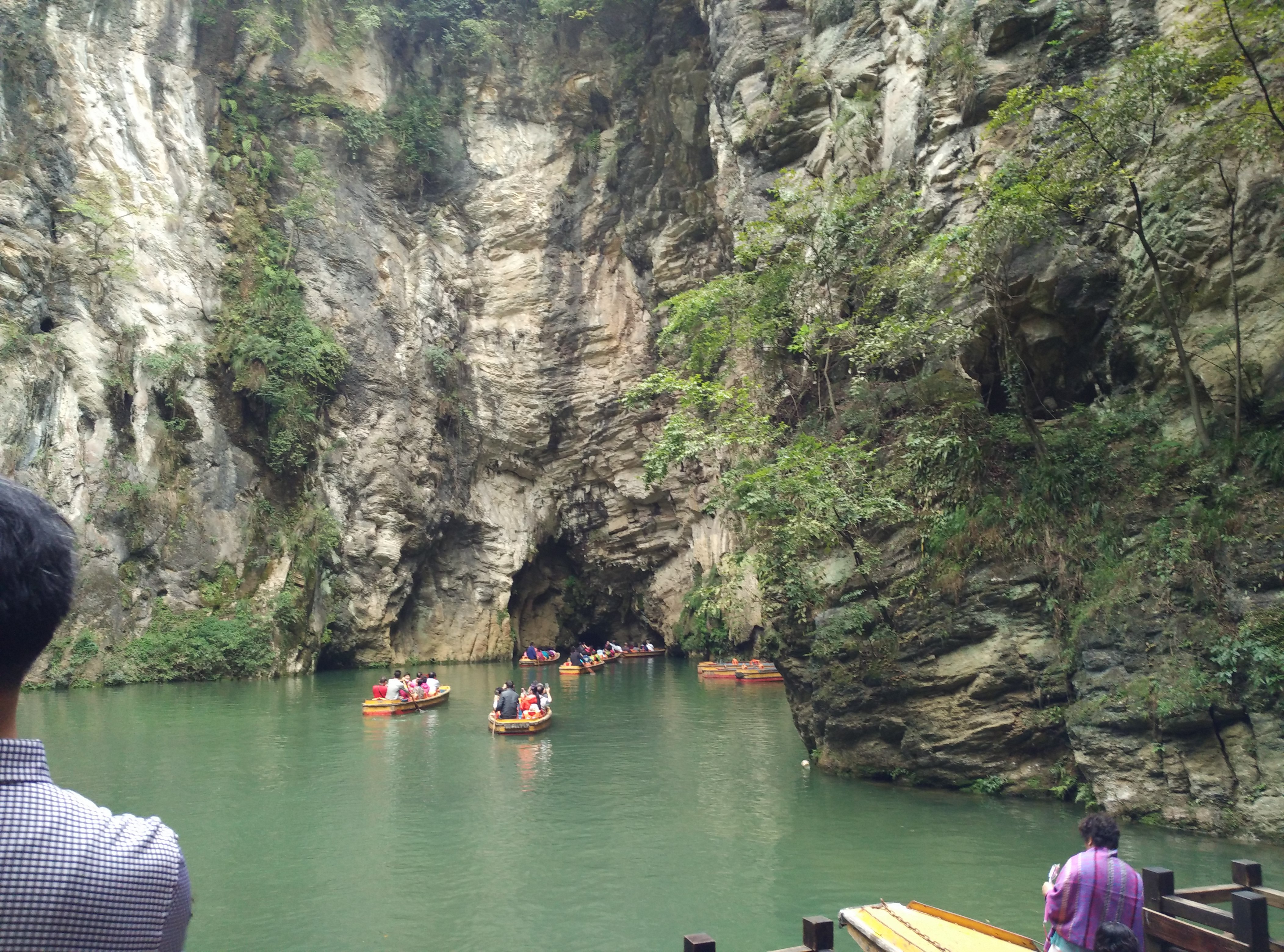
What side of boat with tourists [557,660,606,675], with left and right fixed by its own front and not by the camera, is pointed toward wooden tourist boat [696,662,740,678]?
right

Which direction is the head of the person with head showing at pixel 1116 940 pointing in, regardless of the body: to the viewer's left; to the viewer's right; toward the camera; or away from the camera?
away from the camera

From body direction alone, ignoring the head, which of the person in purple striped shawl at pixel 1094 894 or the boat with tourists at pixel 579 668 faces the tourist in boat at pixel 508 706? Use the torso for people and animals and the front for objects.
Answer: the person in purple striped shawl at pixel 1094 894

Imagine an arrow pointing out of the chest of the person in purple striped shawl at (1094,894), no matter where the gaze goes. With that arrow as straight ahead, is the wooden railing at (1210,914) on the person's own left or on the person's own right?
on the person's own right

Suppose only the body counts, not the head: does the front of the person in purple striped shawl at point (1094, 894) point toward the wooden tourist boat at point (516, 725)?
yes

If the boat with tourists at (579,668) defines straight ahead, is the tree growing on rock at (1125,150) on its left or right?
on its right

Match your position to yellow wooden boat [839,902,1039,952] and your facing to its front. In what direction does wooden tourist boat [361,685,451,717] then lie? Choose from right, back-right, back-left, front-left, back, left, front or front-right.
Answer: front

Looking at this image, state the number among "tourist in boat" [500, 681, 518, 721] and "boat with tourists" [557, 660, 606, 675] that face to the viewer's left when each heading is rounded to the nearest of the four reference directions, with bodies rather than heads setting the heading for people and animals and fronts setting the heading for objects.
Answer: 0

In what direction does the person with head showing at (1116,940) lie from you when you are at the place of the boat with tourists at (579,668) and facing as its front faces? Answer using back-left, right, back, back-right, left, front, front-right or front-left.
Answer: back-right

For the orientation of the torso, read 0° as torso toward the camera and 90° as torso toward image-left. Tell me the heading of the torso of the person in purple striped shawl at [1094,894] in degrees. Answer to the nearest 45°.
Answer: approximately 135°

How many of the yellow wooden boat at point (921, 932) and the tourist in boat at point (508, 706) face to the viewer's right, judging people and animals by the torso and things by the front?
0

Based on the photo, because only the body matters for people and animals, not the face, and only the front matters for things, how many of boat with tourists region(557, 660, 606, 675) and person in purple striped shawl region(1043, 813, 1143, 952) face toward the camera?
0

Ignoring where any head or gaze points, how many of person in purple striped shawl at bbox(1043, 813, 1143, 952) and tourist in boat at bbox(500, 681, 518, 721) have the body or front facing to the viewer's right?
0

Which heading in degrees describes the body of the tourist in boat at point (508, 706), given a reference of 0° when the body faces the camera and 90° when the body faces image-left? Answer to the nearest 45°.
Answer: approximately 180°
